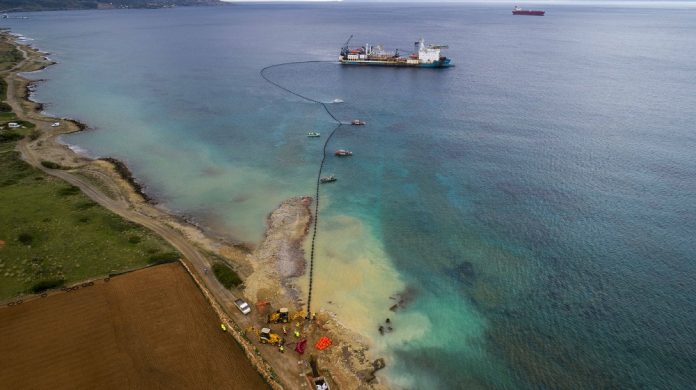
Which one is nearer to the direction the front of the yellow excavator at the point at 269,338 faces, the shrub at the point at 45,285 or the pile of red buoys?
the pile of red buoys

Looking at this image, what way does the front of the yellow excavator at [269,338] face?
to the viewer's right

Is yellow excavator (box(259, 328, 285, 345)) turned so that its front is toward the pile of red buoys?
yes

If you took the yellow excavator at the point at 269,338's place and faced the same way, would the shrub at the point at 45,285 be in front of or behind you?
behind

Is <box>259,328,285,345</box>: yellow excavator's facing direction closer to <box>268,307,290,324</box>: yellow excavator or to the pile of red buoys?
the pile of red buoys

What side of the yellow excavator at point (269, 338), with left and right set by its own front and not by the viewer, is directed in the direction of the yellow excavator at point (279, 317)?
left
